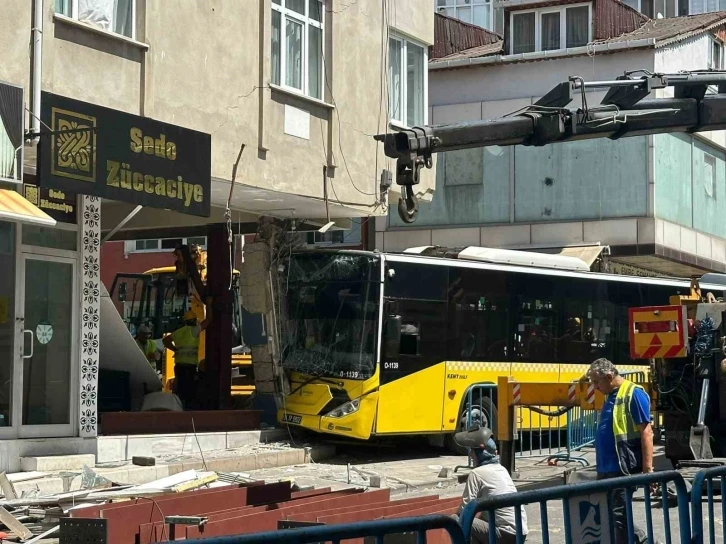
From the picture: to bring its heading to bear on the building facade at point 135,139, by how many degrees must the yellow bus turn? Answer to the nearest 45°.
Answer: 0° — it already faces it

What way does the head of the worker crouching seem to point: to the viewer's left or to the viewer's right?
to the viewer's left

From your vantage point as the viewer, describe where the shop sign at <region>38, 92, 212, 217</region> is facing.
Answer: facing the viewer and to the right of the viewer

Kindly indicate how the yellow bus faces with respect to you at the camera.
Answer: facing the viewer and to the left of the viewer

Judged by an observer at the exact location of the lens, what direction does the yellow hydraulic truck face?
facing away from the viewer

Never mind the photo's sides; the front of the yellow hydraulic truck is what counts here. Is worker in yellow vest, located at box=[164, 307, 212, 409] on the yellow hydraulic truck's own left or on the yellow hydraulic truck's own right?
on the yellow hydraulic truck's own left

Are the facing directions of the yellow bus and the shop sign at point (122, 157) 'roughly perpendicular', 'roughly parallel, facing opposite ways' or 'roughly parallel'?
roughly perpendicular

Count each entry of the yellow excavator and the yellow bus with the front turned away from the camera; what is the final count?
0

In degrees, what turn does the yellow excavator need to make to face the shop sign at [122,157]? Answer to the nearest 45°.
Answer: approximately 45° to its right
